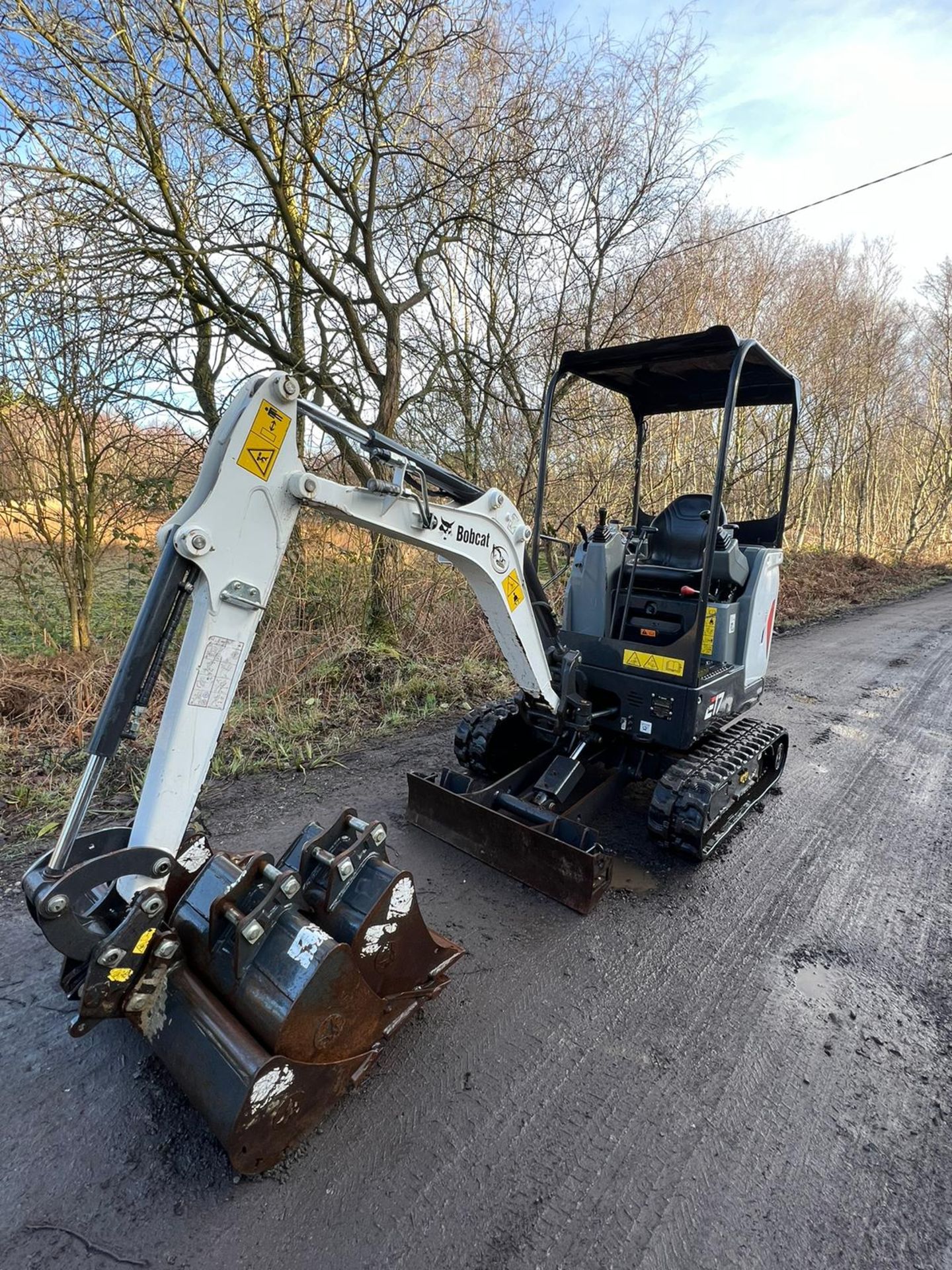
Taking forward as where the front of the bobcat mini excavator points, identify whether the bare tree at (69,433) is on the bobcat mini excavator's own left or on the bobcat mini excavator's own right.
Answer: on the bobcat mini excavator's own right

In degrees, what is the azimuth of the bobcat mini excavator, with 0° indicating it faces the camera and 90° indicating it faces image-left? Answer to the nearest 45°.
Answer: approximately 45°
